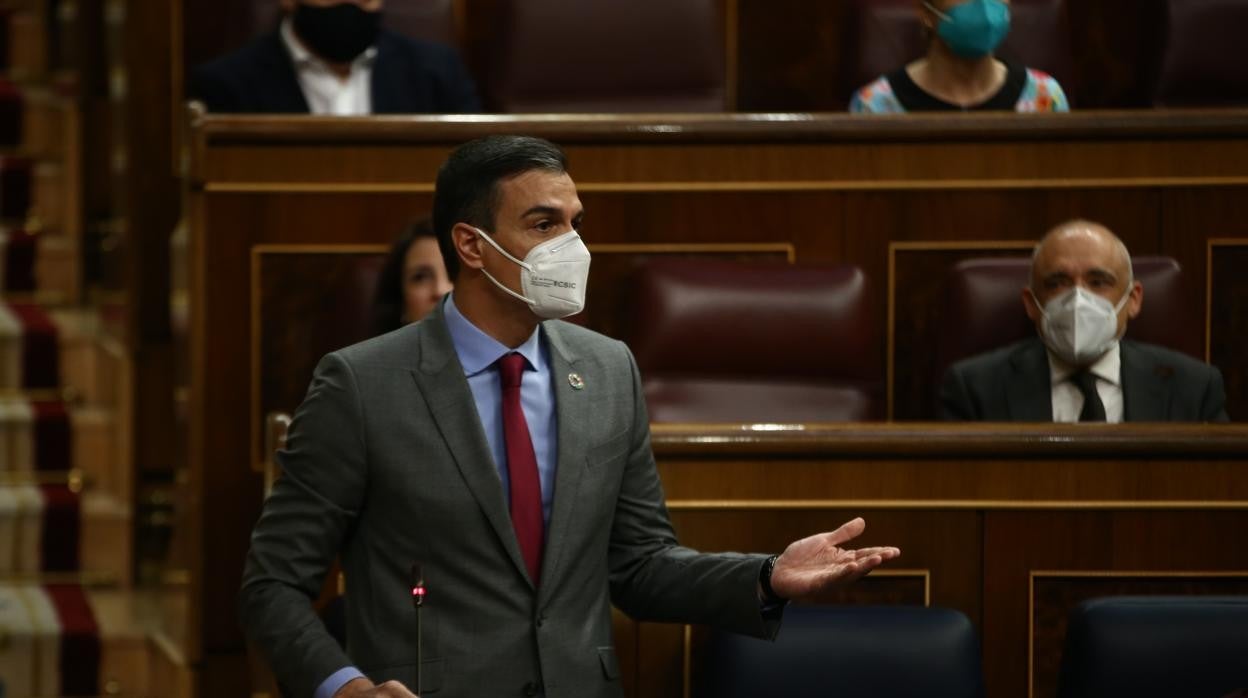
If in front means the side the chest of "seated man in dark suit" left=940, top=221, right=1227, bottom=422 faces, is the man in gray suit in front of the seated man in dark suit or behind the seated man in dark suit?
in front

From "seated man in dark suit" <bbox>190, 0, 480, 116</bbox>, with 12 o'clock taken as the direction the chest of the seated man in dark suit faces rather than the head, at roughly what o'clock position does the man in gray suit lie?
The man in gray suit is roughly at 12 o'clock from the seated man in dark suit.

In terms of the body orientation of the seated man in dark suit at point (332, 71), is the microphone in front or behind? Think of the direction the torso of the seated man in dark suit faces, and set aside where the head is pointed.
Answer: in front

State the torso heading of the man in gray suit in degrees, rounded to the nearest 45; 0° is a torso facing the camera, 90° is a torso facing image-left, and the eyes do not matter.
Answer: approximately 315°

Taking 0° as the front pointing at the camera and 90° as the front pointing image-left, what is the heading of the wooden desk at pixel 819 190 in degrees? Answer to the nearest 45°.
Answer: approximately 0°

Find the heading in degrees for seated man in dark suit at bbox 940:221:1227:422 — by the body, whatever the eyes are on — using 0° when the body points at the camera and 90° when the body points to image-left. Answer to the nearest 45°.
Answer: approximately 0°
